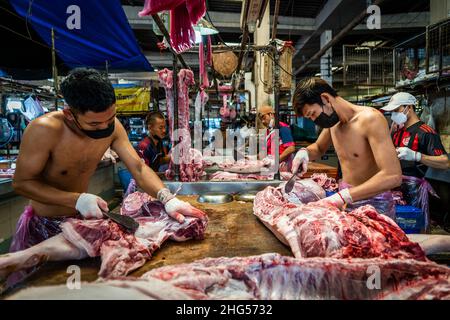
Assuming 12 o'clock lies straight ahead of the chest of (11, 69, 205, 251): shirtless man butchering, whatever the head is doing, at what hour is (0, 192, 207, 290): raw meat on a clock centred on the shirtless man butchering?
The raw meat is roughly at 1 o'clock from the shirtless man butchering.

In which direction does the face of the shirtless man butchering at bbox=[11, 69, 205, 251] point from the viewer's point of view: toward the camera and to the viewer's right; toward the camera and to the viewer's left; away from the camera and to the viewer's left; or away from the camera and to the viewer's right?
toward the camera and to the viewer's right

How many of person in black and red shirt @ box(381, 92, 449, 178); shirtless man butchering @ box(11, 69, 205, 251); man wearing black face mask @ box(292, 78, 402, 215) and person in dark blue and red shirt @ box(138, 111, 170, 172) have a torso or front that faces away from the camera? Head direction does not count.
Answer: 0

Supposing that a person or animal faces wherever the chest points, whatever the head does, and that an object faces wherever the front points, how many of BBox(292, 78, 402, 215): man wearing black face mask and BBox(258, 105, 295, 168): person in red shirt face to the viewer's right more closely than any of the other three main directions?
0

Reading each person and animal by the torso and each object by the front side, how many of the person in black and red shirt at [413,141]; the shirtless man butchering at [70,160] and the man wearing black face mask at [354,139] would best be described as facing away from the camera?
0

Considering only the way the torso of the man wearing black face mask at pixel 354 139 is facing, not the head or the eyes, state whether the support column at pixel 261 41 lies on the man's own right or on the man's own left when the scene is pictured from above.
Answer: on the man's own right

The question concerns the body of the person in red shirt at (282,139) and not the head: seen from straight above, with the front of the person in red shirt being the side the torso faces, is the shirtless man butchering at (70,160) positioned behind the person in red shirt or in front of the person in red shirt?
in front

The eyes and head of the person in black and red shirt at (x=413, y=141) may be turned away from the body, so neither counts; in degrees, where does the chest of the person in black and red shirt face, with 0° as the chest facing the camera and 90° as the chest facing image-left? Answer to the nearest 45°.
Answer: approximately 45°

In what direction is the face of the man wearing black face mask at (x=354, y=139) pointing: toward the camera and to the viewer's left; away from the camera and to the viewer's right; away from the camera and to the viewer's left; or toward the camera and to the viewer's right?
toward the camera and to the viewer's left

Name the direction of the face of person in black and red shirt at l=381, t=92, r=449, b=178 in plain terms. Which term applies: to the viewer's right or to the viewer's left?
to the viewer's left

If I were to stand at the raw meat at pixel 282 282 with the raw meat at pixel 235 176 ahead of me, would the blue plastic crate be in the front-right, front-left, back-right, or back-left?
front-right

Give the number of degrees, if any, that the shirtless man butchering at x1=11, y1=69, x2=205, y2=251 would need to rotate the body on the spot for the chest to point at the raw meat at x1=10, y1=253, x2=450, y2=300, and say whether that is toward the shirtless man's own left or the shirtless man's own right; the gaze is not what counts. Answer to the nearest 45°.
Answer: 0° — they already face it

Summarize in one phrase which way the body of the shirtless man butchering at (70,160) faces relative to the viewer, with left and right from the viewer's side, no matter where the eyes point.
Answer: facing the viewer and to the right of the viewer
